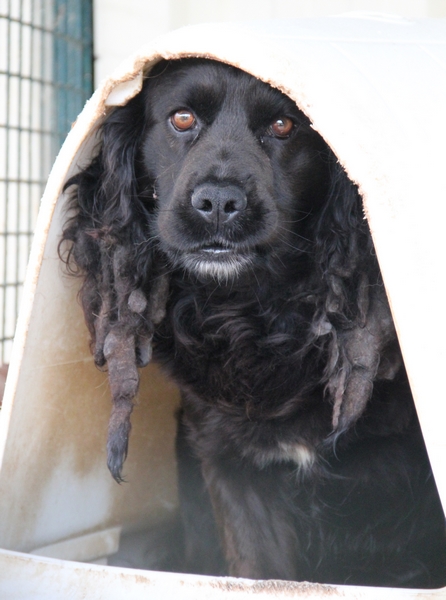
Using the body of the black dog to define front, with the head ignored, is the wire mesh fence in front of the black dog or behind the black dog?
behind

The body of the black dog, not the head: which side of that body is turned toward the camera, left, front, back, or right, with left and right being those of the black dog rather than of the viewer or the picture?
front
